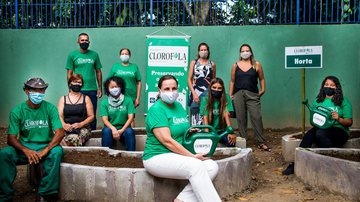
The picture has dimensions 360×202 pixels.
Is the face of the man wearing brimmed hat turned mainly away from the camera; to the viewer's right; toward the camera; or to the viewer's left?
toward the camera

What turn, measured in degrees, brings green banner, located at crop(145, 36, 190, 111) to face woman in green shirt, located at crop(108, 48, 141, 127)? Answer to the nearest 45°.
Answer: approximately 45° to its right

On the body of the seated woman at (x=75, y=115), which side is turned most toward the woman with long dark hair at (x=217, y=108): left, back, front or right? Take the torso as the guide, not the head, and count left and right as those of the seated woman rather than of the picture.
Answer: left

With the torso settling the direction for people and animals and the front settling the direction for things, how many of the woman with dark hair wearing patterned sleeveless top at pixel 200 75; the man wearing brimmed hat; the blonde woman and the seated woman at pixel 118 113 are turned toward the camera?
4

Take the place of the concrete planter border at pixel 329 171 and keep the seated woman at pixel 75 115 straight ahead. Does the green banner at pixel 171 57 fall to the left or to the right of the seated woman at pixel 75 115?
right

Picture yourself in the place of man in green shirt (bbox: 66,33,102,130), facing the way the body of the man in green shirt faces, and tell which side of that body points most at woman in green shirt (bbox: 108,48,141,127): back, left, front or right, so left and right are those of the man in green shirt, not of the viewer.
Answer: left

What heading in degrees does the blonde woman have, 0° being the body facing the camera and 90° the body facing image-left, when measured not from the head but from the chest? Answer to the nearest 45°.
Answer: approximately 0°

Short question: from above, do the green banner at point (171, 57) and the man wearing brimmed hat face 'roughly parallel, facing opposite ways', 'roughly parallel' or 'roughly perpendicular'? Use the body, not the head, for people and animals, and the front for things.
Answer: roughly parallel

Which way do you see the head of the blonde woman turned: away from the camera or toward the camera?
toward the camera

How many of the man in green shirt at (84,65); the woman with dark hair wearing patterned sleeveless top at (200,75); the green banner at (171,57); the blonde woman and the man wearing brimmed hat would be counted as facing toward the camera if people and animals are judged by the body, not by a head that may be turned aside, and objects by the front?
5

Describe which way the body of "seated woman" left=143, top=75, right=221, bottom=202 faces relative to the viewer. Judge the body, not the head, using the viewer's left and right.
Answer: facing the viewer and to the right of the viewer

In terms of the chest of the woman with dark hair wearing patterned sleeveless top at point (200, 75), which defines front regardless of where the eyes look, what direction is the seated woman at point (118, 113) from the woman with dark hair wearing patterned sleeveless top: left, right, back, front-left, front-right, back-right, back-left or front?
front-right

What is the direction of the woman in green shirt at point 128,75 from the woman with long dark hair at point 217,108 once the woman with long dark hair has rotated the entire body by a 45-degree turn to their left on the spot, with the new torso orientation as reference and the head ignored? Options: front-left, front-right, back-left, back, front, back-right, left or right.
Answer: back

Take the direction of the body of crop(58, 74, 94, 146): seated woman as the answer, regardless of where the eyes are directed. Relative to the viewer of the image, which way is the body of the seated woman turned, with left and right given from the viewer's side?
facing the viewer

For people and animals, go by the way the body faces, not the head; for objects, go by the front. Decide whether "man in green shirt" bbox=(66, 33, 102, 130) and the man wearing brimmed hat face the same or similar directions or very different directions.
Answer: same or similar directions

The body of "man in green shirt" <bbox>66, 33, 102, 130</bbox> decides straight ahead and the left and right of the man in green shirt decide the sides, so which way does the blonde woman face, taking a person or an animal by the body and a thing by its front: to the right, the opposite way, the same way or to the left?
the same way

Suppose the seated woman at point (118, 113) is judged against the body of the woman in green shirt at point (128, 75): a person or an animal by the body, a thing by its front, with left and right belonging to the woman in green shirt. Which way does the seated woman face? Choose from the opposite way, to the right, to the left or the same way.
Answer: the same way

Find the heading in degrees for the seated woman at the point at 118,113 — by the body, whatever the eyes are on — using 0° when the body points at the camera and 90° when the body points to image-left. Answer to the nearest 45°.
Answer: approximately 0°

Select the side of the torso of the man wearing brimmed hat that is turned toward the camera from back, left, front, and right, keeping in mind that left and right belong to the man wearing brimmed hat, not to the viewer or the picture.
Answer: front

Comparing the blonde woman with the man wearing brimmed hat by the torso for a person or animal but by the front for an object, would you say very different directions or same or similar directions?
same or similar directions
